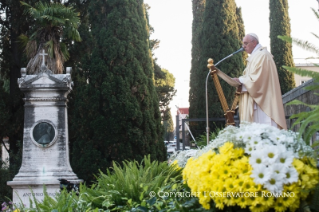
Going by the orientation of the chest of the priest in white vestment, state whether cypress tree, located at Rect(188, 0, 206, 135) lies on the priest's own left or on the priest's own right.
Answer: on the priest's own right

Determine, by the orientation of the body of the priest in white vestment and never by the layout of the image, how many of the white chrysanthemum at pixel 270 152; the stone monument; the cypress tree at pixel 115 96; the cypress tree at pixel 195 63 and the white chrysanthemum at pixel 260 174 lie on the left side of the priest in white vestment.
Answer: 2

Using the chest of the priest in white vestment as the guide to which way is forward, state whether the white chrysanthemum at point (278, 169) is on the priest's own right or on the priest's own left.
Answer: on the priest's own left

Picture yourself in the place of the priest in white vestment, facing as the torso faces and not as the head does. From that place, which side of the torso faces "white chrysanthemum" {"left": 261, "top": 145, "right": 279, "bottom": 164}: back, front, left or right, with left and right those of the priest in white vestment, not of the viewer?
left

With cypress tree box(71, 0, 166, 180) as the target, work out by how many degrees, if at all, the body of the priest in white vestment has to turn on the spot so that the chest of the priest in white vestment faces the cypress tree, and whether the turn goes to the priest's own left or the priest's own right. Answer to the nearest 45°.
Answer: approximately 45° to the priest's own right

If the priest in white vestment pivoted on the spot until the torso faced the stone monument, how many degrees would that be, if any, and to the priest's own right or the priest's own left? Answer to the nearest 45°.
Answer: approximately 45° to the priest's own right

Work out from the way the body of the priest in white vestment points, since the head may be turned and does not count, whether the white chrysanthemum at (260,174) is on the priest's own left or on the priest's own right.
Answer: on the priest's own left

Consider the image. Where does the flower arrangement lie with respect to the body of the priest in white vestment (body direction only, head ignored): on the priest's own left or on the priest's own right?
on the priest's own left

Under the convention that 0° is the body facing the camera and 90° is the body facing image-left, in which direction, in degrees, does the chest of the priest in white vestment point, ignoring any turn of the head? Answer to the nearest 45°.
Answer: approximately 90°

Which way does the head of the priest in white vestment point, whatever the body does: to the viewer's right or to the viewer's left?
to the viewer's left

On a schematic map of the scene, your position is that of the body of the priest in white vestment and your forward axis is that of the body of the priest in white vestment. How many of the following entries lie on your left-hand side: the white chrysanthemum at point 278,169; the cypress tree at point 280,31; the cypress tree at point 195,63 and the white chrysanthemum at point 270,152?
2

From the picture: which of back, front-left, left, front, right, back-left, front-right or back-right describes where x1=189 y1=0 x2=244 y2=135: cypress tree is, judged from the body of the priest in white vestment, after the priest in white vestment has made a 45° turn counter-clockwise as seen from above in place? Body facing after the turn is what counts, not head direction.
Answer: back-right
